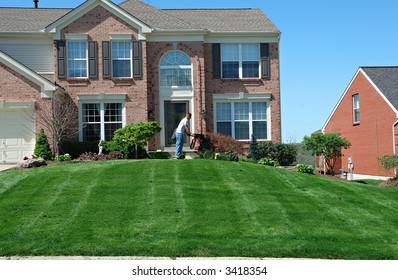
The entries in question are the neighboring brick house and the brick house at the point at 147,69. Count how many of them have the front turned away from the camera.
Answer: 0

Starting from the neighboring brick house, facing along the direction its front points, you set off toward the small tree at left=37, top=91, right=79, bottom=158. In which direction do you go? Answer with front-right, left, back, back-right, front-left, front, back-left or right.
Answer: right

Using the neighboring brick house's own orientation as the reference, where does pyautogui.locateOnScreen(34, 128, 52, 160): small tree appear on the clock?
The small tree is roughly at 3 o'clock from the neighboring brick house.

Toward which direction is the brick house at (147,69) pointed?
toward the camera

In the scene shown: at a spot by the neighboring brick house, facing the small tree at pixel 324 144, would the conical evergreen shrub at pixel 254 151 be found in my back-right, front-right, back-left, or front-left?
front-right

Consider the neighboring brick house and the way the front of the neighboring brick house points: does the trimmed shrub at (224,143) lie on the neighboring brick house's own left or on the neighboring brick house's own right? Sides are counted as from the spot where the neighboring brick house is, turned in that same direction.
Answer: on the neighboring brick house's own right

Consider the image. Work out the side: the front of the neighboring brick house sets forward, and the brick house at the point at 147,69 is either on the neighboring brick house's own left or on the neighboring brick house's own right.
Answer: on the neighboring brick house's own right

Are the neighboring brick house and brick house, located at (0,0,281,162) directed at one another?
no

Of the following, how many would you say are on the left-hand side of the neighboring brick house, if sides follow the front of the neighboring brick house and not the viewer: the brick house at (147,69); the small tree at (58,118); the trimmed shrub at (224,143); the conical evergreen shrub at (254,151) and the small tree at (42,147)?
0

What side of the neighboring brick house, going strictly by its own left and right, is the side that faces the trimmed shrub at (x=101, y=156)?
right

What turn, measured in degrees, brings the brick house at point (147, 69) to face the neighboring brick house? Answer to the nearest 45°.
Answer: approximately 90° to its left

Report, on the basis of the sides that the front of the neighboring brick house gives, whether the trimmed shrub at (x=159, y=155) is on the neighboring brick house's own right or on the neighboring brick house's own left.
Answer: on the neighboring brick house's own right

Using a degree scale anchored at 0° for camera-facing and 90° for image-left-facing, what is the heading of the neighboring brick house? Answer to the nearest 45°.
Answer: approximately 315°

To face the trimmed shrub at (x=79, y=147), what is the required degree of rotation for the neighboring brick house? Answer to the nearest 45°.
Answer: approximately 90° to its right

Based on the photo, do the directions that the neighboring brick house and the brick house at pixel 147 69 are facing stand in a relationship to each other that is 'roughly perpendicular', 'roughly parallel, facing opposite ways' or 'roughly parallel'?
roughly parallel

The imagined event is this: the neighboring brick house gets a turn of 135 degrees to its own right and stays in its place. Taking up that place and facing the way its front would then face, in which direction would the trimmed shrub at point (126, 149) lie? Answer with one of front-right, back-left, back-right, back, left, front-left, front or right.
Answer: front-left

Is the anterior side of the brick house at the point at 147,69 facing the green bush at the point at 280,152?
no
